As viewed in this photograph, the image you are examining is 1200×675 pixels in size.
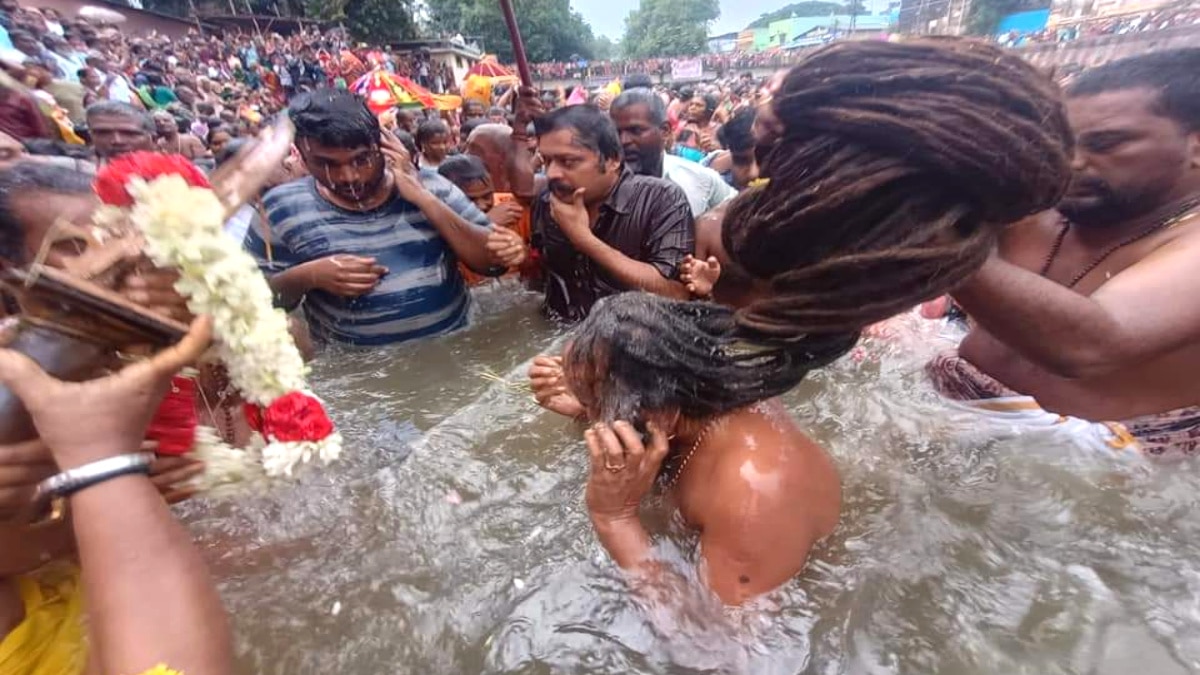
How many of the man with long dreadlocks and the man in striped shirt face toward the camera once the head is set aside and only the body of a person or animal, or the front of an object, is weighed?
1

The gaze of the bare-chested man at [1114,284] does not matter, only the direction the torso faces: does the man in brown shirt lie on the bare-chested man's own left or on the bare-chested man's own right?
on the bare-chested man's own right

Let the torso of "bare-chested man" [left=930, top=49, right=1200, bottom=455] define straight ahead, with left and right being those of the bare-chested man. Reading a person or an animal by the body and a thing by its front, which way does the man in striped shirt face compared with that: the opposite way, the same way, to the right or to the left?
to the left

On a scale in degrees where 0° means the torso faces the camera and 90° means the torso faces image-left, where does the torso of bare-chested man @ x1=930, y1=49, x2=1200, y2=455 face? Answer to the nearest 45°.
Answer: approximately 45°

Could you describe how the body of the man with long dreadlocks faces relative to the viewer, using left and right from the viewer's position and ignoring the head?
facing to the left of the viewer

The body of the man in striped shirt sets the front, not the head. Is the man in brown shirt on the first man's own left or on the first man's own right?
on the first man's own left

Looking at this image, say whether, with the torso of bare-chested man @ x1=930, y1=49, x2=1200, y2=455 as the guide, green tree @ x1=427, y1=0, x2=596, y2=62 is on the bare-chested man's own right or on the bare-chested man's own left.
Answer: on the bare-chested man's own right

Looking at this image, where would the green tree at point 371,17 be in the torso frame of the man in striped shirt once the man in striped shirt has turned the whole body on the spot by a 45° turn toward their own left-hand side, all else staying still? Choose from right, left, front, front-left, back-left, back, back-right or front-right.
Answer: back-left

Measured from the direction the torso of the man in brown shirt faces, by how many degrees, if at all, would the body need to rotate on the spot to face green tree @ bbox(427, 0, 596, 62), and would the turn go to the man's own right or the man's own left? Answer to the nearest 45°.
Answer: approximately 135° to the man's own right

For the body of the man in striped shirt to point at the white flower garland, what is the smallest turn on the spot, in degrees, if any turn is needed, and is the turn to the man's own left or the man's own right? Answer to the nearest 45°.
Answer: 0° — they already face it

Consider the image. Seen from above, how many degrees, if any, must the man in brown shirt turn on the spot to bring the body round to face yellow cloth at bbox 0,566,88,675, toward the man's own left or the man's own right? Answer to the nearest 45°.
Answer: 0° — they already face it
